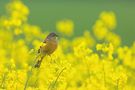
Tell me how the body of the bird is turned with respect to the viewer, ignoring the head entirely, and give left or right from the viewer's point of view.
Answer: facing to the right of the viewer

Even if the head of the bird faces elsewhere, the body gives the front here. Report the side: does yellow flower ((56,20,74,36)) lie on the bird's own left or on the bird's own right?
on the bird's own left
